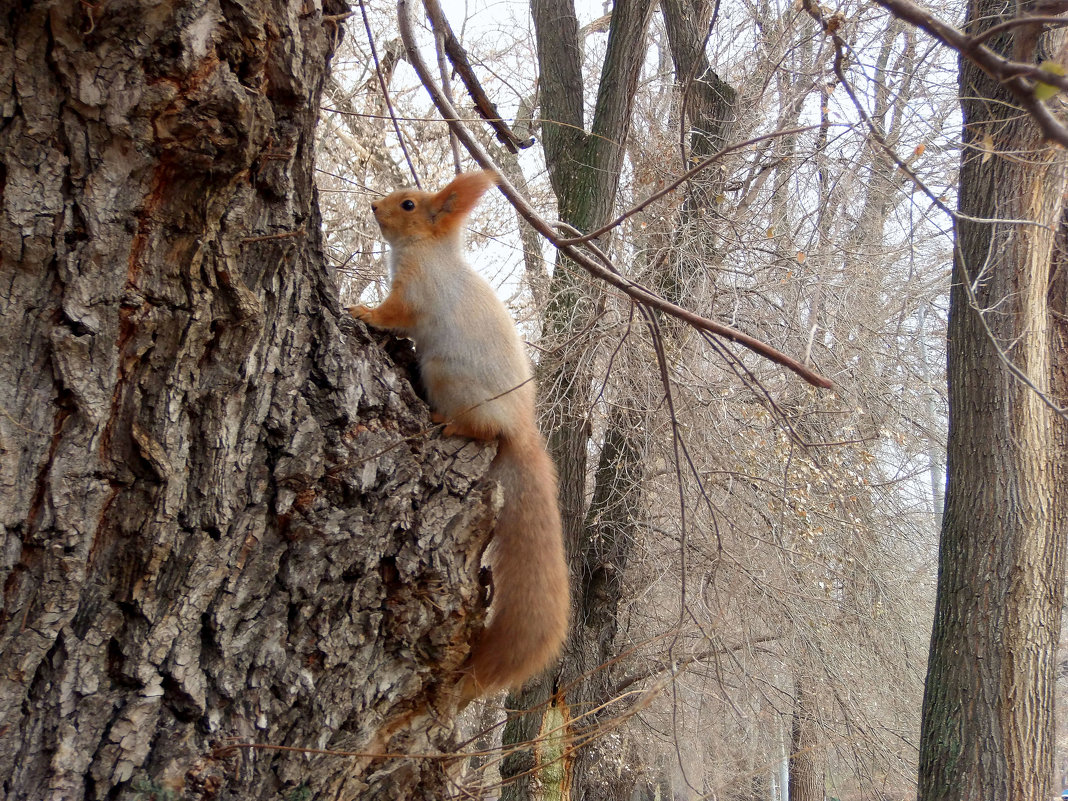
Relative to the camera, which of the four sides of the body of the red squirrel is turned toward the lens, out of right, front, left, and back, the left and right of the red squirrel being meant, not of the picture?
left

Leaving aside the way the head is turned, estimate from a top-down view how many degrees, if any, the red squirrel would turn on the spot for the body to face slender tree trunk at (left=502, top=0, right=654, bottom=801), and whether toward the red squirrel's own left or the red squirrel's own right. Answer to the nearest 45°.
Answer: approximately 90° to the red squirrel's own right

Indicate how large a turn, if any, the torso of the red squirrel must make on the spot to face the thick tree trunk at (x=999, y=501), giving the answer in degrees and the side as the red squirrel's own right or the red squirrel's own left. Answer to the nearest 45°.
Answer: approximately 135° to the red squirrel's own right

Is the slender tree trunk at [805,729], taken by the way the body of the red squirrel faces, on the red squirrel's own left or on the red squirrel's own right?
on the red squirrel's own right
